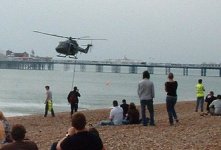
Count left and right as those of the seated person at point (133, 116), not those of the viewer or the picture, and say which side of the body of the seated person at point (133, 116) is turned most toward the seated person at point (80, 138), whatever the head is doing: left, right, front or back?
back

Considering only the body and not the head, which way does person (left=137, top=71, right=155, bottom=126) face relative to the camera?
away from the camera

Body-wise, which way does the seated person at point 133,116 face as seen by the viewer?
away from the camera

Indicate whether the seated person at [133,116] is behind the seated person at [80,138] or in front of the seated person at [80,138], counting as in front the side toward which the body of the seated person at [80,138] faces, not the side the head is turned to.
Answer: in front

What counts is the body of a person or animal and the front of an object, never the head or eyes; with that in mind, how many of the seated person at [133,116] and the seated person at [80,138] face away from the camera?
2

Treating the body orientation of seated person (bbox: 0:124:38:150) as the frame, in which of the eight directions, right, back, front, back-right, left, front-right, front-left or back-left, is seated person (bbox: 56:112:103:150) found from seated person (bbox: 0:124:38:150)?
back-right

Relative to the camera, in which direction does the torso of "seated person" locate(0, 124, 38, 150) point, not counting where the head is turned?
away from the camera

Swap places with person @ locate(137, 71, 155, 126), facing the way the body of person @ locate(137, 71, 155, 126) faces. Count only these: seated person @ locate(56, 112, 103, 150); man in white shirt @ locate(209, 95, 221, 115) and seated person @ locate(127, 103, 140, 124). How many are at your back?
1

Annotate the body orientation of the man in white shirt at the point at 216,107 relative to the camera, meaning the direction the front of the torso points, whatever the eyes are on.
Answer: away from the camera

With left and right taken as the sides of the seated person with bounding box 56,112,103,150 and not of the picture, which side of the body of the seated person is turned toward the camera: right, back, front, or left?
back
